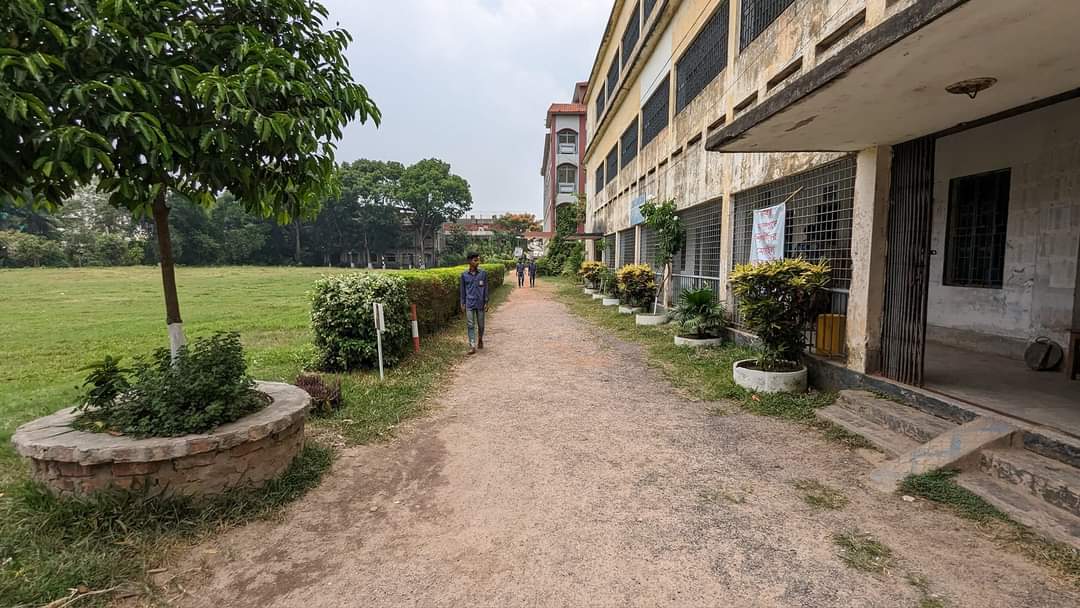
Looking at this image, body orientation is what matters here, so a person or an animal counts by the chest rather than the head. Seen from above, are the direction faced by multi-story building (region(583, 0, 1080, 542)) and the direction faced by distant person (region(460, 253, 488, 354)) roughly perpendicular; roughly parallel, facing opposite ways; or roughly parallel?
roughly perpendicular

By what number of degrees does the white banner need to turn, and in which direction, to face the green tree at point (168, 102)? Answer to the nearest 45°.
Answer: approximately 45° to its left

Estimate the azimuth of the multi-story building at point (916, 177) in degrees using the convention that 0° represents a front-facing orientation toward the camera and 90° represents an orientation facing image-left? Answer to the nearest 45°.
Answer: approximately 45°

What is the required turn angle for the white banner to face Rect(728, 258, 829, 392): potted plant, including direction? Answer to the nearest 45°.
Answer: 0° — it already faces it
